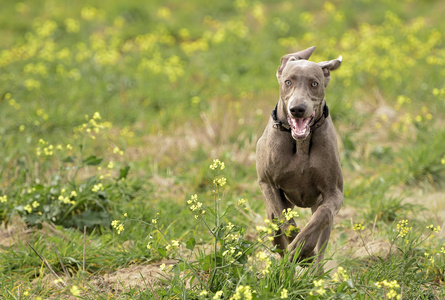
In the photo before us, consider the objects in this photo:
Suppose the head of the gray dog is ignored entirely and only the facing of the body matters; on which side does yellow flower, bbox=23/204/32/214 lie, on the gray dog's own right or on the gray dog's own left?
on the gray dog's own right

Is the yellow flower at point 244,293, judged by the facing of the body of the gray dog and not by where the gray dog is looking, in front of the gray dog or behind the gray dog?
in front

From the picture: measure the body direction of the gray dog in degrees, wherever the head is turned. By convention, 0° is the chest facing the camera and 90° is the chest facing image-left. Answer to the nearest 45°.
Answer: approximately 0°

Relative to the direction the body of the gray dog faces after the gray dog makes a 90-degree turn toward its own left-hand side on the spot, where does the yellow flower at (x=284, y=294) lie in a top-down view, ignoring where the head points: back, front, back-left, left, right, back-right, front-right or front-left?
right
